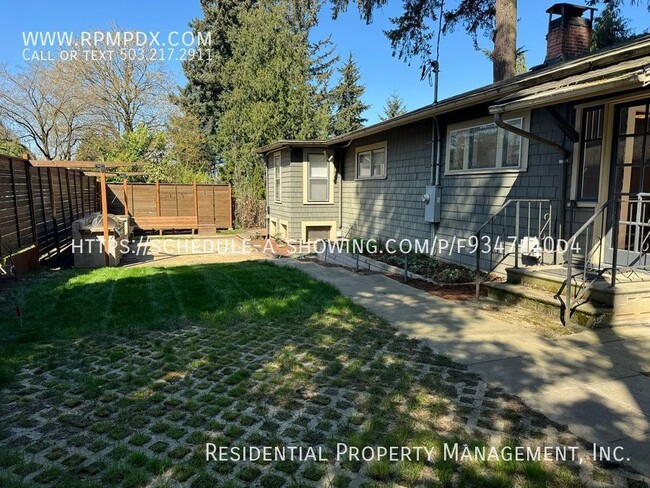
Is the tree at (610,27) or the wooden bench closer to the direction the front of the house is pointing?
the wooden bench

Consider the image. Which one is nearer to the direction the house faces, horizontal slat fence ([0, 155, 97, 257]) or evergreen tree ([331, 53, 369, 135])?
the horizontal slat fence

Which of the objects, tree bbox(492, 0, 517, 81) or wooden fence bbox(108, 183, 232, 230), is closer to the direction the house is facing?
the wooden fence

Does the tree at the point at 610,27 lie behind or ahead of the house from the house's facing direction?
behind

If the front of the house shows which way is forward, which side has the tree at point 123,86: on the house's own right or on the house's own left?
on the house's own right

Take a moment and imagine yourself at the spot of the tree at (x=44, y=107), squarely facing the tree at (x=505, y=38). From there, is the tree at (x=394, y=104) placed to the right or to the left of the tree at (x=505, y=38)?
left

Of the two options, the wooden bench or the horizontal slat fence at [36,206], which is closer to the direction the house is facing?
the horizontal slat fence

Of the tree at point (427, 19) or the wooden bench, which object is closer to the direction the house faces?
the wooden bench

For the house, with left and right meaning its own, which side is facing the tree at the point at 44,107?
right

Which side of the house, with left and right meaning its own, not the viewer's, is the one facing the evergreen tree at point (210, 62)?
right

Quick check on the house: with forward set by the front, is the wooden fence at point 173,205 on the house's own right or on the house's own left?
on the house's own right

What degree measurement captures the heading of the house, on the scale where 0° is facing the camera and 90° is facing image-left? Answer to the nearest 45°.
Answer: approximately 45°

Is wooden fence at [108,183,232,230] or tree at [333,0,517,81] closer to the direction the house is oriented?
the wooden fence

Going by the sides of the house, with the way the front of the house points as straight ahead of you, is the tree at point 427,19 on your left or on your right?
on your right
